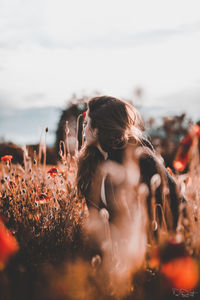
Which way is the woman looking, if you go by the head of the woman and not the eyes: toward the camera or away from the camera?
away from the camera

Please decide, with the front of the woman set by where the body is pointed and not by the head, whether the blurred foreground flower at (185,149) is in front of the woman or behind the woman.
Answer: behind

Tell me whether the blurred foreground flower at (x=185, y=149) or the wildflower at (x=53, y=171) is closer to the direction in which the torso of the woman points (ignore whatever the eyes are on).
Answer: the wildflower

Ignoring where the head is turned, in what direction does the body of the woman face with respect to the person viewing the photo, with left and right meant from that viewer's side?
facing away from the viewer and to the left of the viewer

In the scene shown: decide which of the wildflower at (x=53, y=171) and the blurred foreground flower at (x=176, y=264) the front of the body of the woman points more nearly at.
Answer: the wildflower
